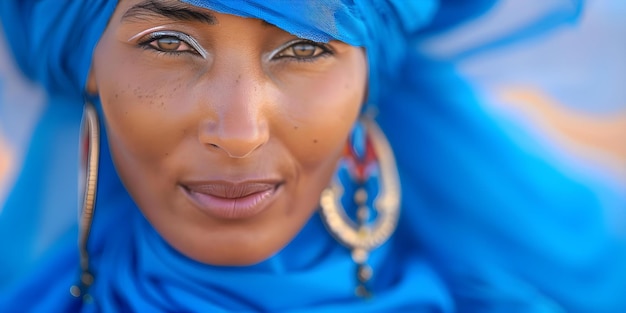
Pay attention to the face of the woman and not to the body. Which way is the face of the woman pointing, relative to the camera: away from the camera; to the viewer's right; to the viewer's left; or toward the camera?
toward the camera

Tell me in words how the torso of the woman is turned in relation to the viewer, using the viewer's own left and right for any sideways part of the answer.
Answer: facing the viewer
